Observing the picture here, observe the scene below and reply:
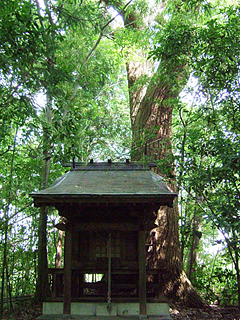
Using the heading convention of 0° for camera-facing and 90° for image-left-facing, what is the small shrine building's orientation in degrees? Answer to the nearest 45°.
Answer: approximately 0°

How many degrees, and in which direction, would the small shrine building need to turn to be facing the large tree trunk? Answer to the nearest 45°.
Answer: approximately 135° to its left
